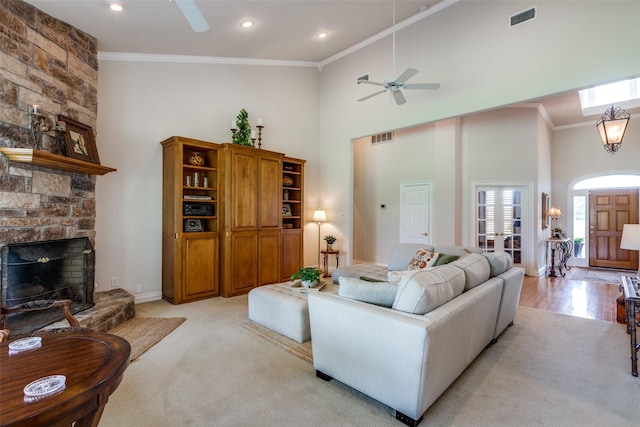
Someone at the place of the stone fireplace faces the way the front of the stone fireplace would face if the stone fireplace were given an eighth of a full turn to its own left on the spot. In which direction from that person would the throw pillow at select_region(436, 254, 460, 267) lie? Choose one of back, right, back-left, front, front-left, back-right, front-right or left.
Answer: front-right

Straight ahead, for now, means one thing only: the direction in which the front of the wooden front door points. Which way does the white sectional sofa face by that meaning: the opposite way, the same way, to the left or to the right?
to the right

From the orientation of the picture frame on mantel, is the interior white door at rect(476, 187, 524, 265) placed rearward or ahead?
ahead

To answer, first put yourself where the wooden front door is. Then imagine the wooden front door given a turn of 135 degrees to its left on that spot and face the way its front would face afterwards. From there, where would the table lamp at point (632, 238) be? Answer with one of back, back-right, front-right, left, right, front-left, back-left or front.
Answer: back-right

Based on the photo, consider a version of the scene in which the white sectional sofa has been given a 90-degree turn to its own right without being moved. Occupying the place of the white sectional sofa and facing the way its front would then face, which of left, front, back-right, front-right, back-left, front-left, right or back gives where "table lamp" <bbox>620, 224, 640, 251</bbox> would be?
front

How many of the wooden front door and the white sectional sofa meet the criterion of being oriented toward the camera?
1

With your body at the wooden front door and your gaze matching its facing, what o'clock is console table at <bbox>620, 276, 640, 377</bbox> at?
The console table is roughly at 12 o'clock from the wooden front door.

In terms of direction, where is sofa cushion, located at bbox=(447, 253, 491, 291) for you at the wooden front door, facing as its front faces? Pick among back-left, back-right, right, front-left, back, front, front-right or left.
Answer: front

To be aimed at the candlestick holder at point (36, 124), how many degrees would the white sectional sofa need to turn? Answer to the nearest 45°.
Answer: approximately 45° to its left

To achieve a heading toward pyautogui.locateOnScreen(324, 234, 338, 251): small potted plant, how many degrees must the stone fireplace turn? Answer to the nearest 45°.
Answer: approximately 45° to its left

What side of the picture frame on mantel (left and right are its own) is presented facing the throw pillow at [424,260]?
front

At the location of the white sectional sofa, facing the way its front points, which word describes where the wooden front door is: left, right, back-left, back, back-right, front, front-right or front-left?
right

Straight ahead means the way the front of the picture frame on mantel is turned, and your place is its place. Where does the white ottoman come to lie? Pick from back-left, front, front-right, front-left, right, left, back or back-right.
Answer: front

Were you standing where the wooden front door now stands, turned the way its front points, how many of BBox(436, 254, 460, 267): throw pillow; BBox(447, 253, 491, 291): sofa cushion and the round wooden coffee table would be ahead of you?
3

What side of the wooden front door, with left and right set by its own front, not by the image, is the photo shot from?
front

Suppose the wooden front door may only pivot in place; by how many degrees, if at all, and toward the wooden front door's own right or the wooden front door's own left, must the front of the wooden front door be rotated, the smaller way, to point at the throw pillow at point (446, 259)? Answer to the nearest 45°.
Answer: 0° — it already faces it

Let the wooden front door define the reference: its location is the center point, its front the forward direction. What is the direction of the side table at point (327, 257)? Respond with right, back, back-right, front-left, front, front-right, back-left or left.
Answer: front-right

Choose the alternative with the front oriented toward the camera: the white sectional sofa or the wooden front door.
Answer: the wooden front door
